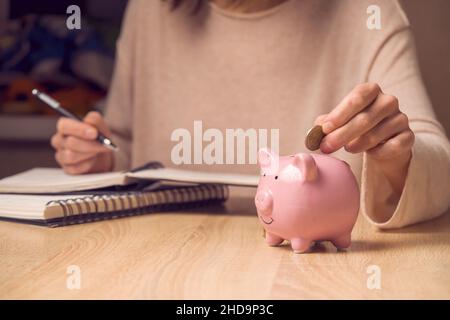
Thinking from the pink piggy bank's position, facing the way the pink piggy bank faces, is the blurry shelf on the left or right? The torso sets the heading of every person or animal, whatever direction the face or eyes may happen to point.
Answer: on its right

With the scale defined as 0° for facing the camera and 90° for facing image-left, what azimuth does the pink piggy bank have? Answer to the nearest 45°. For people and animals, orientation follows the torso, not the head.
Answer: approximately 45°

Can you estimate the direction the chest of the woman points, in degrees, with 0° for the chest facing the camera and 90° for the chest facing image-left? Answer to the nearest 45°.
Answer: approximately 0°

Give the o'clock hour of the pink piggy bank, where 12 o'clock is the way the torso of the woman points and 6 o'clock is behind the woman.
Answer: The pink piggy bank is roughly at 12 o'clock from the woman.
